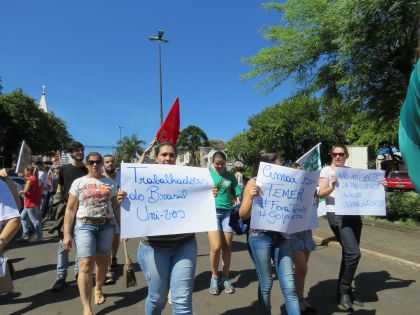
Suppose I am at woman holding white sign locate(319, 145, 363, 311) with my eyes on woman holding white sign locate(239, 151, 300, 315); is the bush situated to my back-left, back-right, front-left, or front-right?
back-right

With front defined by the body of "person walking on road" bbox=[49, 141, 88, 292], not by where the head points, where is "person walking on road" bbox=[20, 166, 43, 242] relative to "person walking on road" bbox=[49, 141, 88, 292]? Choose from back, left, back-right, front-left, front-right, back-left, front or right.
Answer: back

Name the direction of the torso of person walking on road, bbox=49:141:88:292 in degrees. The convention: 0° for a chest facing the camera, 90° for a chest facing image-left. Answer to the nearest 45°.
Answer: approximately 0°

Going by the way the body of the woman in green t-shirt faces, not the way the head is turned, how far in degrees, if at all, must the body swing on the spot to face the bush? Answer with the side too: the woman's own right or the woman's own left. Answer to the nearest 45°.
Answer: approximately 135° to the woman's own left

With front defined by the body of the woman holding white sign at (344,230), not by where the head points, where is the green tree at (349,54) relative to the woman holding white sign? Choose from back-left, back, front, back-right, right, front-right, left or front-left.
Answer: back

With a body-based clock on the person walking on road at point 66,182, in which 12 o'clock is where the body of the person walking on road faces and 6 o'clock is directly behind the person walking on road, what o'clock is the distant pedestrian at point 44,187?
The distant pedestrian is roughly at 6 o'clock from the person walking on road.

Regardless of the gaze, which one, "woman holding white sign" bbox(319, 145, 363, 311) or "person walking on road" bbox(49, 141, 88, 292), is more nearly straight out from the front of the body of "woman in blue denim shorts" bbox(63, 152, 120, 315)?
the woman holding white sign

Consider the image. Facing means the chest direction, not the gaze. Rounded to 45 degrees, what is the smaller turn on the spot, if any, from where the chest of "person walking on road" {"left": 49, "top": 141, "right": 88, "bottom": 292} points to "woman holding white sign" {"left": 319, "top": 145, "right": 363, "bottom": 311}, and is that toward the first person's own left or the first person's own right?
approximately 45° to the first person's own left

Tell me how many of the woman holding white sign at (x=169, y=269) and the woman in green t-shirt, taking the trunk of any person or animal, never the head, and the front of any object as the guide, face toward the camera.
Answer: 2

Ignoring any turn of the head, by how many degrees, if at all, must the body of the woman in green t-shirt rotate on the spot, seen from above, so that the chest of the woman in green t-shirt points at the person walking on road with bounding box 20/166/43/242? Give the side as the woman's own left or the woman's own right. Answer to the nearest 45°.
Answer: approximately 135° to the woman's own right
